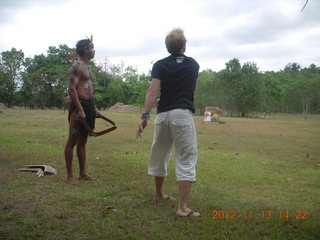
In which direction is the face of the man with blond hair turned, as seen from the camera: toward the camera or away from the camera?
away from the camera

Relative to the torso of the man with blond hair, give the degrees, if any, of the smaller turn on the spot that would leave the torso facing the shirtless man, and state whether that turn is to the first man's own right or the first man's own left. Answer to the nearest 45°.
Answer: approximately 90° to the first man's own left

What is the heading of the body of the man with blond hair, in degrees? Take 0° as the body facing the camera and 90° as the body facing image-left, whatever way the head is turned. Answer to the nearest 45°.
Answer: approximately 225°

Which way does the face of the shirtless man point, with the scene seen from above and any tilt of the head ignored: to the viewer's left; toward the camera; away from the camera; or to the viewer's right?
to the viewer's right
